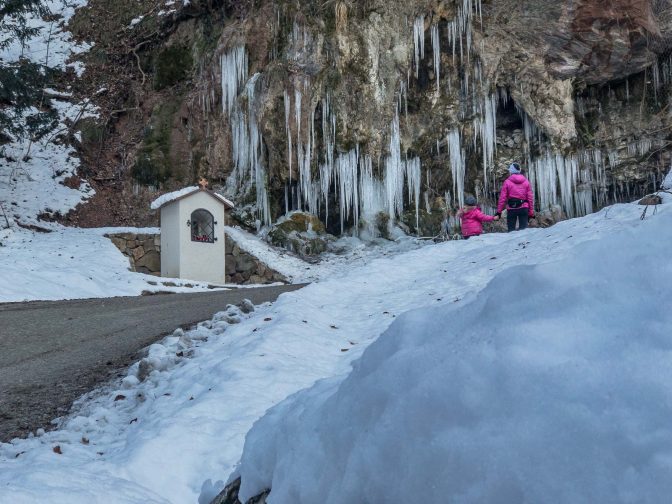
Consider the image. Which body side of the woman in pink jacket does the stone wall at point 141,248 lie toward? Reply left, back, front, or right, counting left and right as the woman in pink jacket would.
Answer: left

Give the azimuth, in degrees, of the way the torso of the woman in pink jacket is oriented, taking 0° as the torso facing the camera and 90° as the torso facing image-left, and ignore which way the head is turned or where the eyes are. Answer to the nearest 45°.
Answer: approximately 180°

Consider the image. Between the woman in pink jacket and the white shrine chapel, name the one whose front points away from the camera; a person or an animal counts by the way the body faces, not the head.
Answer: the woman in pink jacket

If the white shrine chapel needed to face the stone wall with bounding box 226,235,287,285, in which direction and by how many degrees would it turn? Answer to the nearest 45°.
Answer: approximately 90° to its left

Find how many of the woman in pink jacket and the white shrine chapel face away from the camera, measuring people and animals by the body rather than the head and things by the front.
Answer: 1

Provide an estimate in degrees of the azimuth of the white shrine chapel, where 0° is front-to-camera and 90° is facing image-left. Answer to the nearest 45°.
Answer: approximately 315°
